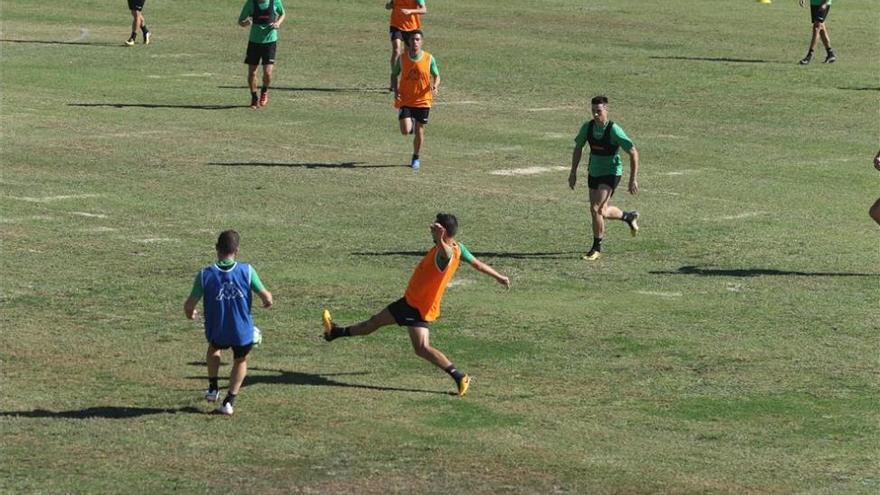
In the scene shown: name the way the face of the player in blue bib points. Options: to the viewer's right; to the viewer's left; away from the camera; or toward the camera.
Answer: away from the camera

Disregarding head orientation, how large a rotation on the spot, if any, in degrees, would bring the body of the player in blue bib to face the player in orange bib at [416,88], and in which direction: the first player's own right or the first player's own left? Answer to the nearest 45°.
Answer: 0° — they already face them

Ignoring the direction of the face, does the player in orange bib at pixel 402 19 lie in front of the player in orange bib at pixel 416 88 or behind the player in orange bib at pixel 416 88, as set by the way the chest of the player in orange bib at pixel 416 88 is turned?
behind

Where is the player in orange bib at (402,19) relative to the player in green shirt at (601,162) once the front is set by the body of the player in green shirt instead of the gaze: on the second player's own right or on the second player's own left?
on the second player's own right

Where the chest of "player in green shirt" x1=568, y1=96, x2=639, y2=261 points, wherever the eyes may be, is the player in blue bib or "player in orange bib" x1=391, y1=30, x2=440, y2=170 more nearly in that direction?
the player in blue bib

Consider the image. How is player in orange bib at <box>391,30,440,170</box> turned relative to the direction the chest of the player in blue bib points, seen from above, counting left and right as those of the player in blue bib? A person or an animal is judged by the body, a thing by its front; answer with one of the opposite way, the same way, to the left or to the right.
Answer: the opposite way

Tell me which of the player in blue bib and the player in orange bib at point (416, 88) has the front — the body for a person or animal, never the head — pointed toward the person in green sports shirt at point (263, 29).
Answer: the player in blue bib

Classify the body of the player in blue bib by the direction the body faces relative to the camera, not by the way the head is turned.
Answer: away from the camera

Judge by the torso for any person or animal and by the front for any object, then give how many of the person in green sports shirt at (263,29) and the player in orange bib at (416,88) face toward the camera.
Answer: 2

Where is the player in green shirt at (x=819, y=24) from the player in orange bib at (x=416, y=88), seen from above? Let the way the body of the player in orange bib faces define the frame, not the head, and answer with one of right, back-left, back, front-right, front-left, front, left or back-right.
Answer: back-left
